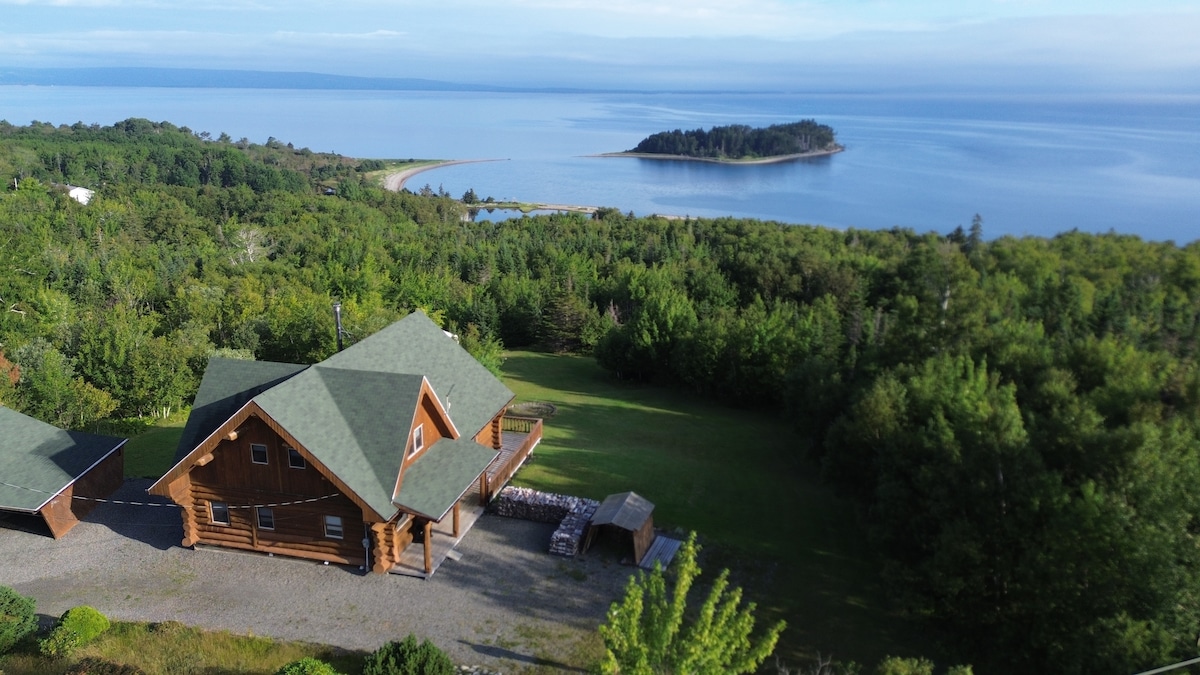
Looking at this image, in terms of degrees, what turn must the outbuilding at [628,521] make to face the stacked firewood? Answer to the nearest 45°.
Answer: approximately 45° to its right

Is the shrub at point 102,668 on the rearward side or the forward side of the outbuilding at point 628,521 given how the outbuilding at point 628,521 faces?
on the forward side

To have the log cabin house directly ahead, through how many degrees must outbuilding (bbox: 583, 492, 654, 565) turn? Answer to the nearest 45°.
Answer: approximately 45° to its right

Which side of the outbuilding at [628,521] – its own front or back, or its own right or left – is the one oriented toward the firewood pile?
right

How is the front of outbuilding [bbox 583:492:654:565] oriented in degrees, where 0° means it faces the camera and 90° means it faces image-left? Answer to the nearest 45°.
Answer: approximately 45°

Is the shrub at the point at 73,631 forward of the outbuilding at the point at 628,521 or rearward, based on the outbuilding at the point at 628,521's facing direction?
forward

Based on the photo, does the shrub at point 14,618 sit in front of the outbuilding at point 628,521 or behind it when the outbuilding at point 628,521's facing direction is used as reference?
in front
